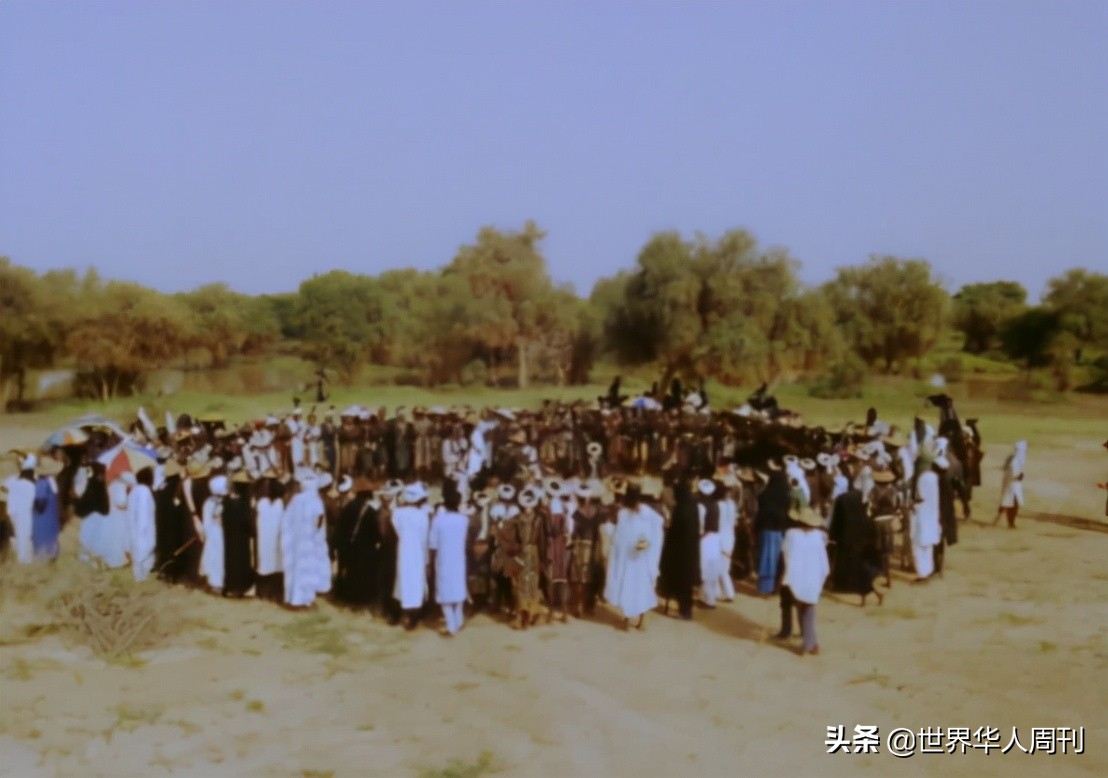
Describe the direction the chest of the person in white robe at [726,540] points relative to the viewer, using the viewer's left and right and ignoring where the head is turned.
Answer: facing away from the viewer

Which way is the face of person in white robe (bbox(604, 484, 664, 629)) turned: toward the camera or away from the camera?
away from the camera

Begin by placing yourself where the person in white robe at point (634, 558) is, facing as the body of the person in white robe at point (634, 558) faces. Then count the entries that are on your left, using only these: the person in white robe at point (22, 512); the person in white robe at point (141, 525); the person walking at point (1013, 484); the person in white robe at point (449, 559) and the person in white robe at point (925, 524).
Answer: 3

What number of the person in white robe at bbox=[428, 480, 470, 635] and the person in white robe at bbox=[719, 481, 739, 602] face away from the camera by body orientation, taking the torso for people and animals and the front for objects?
2

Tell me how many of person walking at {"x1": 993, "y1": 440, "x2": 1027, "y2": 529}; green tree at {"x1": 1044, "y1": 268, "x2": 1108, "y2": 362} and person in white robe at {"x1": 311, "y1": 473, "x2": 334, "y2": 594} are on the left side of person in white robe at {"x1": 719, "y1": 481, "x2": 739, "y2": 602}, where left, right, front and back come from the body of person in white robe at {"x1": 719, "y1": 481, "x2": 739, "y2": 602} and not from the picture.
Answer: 1

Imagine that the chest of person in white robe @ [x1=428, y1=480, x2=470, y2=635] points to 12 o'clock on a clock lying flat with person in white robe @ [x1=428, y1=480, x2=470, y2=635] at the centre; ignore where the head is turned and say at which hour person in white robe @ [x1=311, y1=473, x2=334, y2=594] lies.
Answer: person in white robe @ [x1=311, y1=473, x2=334, y2=594] is roughly at 10 o'clock from person in white robe @ [x1=428, y1=480, x2=470, y2=635].

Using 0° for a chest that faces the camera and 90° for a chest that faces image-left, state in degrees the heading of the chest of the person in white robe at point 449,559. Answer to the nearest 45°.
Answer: approximately 180°

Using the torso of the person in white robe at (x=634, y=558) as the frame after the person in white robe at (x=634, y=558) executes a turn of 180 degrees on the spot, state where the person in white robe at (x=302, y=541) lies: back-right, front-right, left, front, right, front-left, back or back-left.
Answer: right

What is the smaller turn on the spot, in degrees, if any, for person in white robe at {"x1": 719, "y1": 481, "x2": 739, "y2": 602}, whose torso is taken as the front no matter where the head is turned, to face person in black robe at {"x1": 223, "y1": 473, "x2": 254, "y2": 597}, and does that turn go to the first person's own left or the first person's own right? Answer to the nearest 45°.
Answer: approximately 90° to the first person's own left

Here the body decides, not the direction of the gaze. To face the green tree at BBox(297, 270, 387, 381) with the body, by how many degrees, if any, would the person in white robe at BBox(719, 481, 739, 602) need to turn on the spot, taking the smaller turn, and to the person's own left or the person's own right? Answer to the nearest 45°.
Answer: approximately 45° to the person's own left

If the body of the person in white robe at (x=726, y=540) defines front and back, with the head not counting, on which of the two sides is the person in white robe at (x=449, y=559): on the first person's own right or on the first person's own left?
on the first person's own left

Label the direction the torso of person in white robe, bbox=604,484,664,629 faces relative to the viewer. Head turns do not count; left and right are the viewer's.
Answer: facing away from the viewer

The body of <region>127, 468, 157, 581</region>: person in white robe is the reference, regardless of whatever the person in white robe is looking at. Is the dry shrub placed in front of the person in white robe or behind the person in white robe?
behind

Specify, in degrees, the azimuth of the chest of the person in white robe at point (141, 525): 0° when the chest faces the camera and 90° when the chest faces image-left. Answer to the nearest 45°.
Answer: approximately 225°

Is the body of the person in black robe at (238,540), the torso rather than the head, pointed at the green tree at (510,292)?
yes

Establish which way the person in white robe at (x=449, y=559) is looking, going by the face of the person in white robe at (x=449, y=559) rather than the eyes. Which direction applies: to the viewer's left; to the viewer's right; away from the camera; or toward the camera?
away from the camera

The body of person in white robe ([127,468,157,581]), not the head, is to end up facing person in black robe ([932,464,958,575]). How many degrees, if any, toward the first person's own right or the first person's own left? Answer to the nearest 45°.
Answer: approximately 45° to the first person's own right
